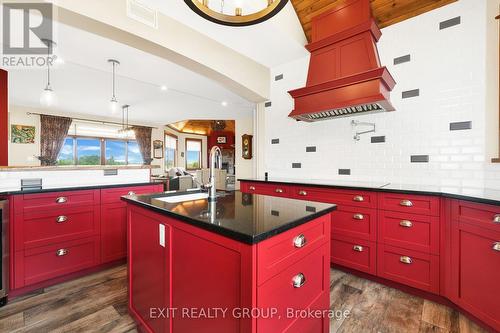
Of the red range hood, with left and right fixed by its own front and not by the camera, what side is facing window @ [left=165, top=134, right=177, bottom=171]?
right

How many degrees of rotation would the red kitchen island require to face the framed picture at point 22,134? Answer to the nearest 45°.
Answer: approximately 180°

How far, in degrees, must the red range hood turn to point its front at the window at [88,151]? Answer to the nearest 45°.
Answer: approximately 45° to its right

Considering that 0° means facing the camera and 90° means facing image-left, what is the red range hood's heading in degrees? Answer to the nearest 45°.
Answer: approximately 45°

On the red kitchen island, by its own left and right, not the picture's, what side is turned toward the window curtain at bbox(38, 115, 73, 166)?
back

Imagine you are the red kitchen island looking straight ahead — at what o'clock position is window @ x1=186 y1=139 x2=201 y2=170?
The window is roughly at 7 o'clock from the red kitchen island.
